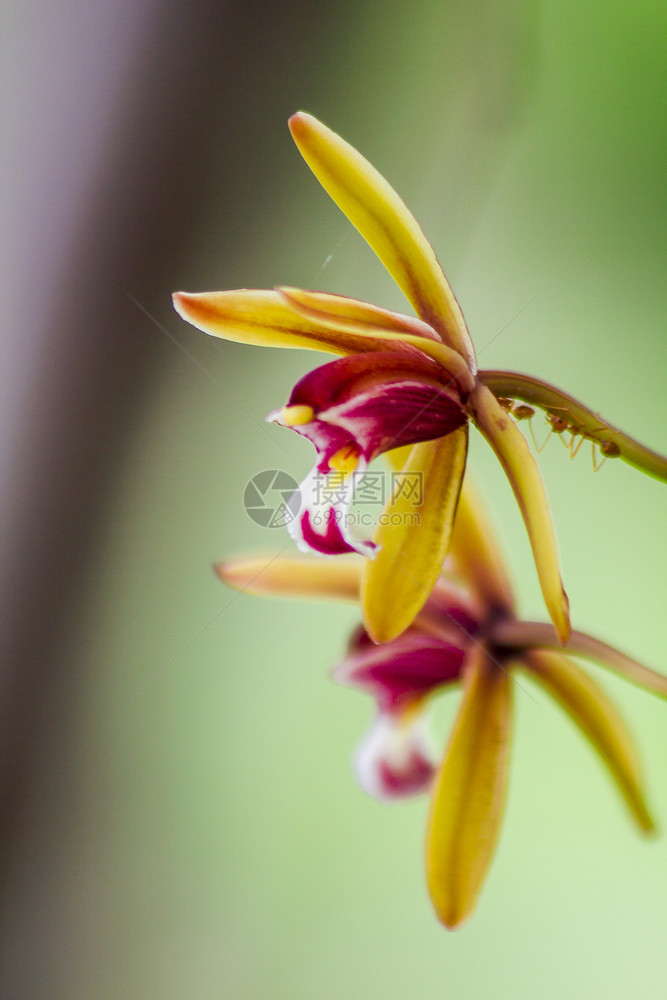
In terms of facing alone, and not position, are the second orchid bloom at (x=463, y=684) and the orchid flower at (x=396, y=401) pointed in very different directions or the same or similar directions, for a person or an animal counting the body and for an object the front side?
same or similar directions

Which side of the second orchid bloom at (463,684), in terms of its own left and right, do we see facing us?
left

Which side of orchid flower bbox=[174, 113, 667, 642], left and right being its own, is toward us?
left

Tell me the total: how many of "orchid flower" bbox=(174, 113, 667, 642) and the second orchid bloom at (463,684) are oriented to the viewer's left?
2
